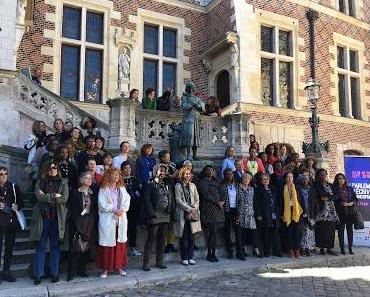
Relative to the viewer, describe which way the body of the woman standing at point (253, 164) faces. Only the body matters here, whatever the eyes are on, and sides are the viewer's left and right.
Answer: facing the viewer

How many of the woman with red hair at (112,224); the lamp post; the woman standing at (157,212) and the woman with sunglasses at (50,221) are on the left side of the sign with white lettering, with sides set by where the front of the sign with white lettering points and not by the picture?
0

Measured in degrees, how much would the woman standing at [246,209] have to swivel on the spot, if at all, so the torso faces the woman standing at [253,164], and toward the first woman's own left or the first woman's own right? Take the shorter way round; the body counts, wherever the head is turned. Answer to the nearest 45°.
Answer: approximately 180°

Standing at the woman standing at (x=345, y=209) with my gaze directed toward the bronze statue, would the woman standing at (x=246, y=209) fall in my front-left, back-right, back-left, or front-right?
front-left

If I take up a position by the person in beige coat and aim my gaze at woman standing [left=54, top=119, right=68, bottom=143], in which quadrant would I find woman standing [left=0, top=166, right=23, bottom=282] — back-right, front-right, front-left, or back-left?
front-left

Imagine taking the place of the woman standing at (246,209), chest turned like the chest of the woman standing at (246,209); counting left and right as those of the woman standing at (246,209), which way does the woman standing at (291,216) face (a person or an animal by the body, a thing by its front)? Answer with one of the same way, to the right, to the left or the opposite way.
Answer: the same way

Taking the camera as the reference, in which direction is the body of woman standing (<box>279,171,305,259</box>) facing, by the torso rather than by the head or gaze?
toward the camera

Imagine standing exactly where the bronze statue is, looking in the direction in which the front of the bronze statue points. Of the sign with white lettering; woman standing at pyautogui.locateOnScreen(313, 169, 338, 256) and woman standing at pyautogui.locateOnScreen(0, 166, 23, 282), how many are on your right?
1

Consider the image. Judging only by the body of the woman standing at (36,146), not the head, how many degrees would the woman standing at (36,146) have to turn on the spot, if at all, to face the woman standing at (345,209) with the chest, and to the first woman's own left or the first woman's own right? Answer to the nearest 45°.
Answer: approximately 45° to the first woman's own left

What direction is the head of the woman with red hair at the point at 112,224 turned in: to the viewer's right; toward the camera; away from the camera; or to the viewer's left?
toward the camera

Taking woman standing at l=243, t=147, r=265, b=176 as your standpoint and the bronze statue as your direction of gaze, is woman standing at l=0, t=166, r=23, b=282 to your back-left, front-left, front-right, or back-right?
front-left

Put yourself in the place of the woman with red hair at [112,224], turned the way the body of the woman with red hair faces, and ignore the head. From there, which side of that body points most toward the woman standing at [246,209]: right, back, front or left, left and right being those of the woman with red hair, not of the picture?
left
